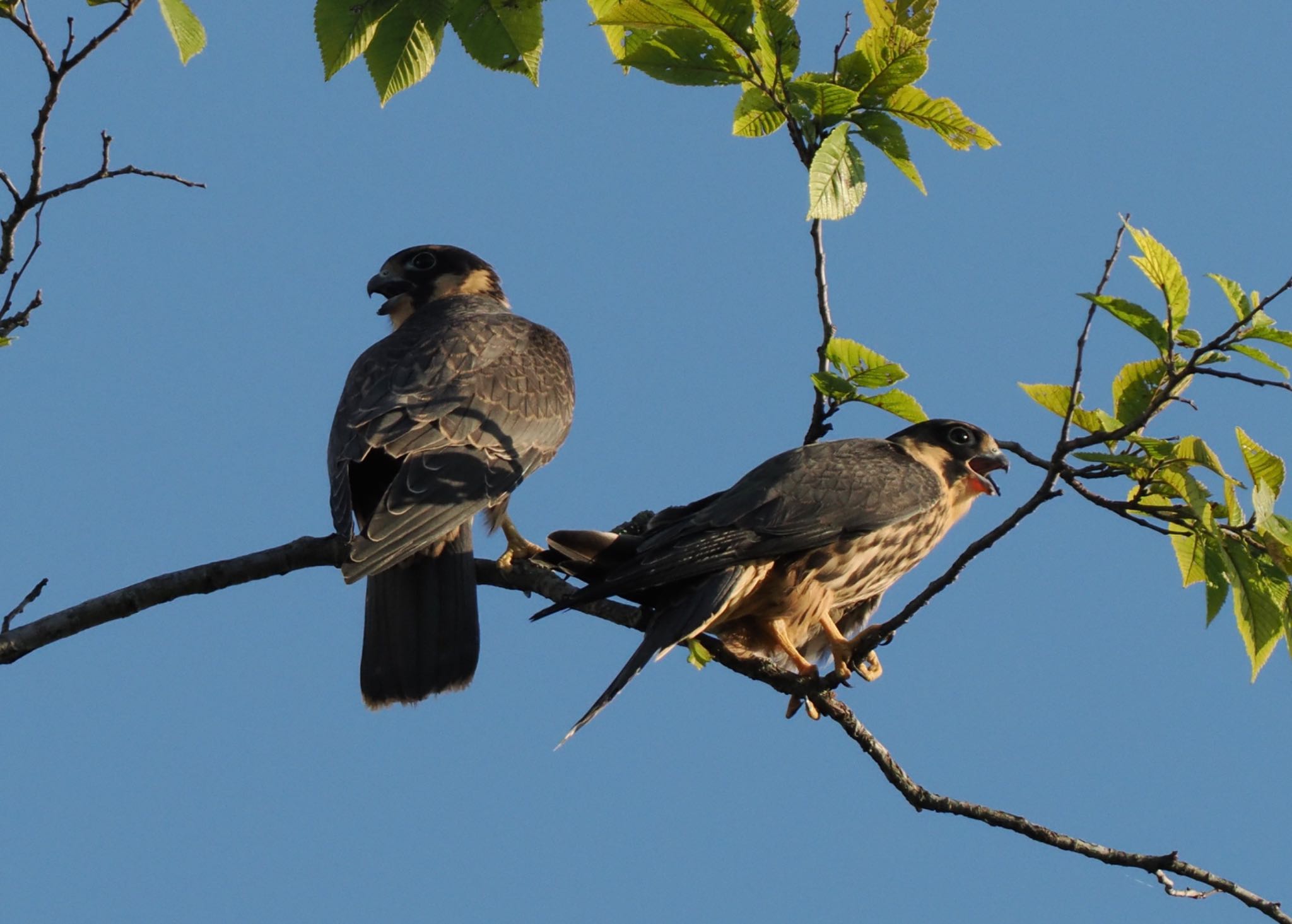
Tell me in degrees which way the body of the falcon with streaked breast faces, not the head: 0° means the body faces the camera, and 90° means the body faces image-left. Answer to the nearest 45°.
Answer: approximately 270°
